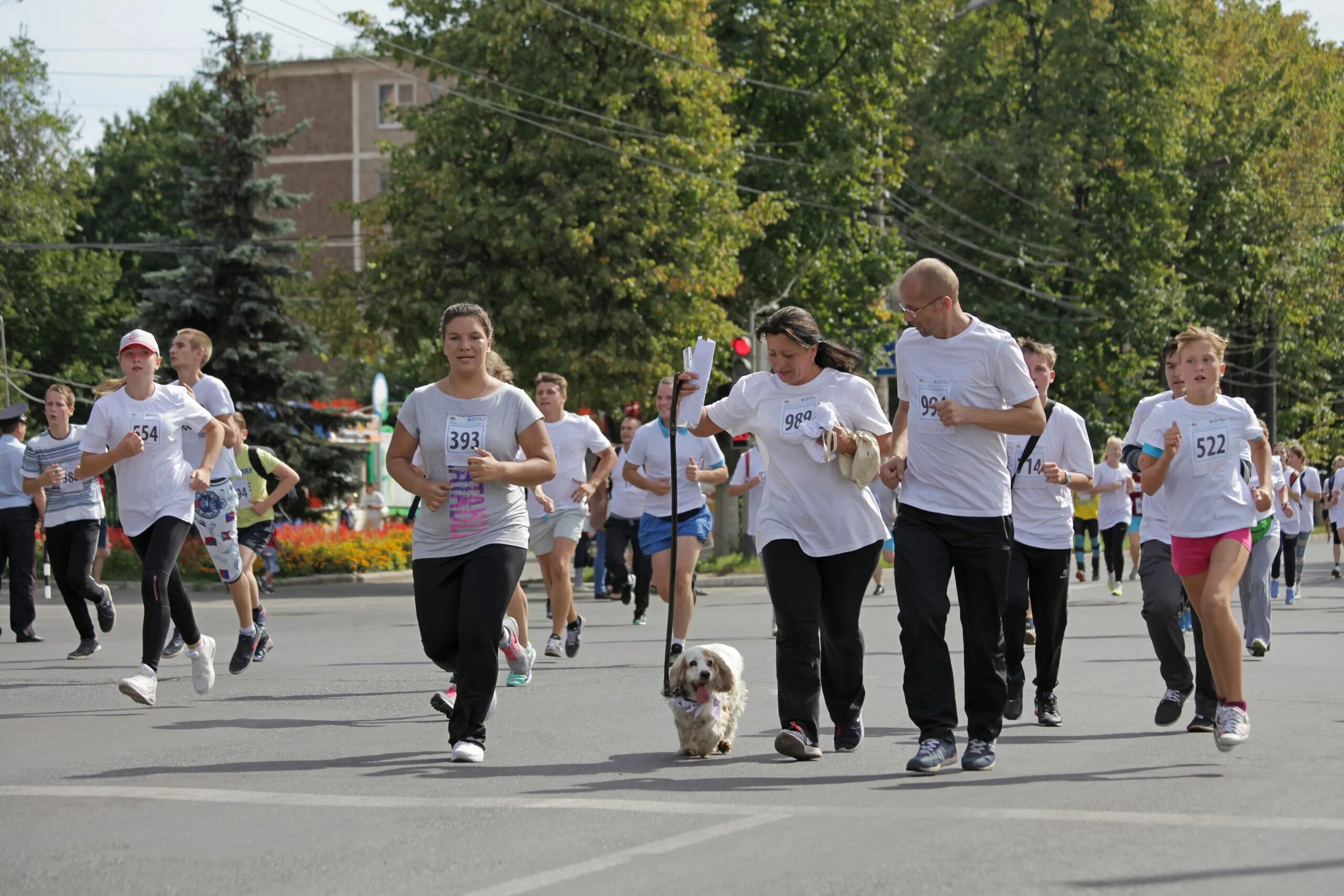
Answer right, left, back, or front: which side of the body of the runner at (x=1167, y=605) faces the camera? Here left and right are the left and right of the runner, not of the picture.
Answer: front

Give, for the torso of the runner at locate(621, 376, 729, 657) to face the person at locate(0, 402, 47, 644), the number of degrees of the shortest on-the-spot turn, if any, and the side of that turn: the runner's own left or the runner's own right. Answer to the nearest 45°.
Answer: approximately 90° to the runner's own right

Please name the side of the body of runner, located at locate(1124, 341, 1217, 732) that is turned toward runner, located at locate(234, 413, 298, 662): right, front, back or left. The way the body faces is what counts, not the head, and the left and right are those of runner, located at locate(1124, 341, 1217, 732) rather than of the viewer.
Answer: right

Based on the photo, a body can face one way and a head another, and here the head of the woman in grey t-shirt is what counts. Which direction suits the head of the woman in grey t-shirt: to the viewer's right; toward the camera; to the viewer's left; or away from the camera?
toward the camera

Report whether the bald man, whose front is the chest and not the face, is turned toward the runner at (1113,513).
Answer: no

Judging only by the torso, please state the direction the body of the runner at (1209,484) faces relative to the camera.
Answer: toward the camera

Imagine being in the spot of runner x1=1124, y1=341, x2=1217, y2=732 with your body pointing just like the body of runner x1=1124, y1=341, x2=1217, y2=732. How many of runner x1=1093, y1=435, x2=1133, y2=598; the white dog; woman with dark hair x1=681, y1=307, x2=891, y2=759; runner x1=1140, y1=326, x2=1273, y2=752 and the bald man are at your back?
1

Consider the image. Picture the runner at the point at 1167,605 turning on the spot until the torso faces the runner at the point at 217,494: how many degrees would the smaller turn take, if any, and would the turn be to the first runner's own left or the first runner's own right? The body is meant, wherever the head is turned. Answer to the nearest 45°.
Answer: approximately 90° to the first runner's own right

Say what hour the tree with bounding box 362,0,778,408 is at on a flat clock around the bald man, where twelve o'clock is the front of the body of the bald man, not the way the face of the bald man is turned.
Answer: The tree is roughly at 4 o'clock from the bald man.

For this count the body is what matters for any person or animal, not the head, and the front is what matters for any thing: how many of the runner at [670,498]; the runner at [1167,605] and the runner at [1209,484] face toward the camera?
3

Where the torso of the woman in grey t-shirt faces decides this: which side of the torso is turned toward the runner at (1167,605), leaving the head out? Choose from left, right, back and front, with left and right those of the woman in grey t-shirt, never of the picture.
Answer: left

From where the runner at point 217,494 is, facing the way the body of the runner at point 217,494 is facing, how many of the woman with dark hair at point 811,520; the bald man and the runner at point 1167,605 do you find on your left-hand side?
3

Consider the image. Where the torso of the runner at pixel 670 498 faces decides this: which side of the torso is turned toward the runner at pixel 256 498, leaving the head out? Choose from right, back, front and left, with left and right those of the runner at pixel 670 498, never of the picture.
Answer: right

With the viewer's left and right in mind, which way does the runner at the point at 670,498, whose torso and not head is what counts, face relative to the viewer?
facing the viewer

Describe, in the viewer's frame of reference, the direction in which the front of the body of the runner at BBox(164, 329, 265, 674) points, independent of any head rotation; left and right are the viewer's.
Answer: facing the viewer and to the left of the viewer

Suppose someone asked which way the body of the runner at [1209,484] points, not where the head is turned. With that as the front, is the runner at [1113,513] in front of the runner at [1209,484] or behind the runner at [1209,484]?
behind

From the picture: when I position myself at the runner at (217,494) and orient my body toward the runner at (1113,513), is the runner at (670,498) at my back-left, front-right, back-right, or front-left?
front-right

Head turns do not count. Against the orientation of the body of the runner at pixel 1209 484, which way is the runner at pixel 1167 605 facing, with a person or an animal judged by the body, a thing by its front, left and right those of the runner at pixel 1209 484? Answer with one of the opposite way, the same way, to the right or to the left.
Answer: the same way

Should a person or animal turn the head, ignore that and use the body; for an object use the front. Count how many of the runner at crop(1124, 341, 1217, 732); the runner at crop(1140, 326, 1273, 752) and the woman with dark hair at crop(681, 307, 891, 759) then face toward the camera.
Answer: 3
